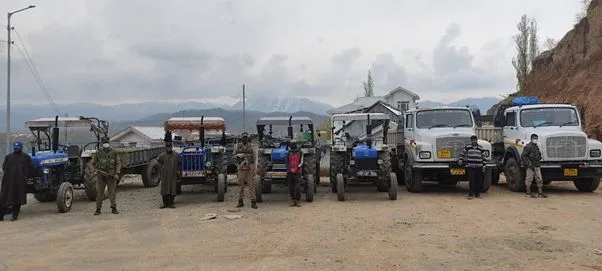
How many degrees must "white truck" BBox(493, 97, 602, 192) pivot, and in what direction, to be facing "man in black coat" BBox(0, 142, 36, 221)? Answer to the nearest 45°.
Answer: approximately 90° to its right

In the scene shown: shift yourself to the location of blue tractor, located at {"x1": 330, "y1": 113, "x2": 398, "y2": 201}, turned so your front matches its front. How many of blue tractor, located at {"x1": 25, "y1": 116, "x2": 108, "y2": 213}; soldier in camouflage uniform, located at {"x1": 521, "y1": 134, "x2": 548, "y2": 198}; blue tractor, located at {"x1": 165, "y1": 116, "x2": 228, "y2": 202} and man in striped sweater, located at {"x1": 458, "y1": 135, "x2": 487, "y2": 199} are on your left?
2

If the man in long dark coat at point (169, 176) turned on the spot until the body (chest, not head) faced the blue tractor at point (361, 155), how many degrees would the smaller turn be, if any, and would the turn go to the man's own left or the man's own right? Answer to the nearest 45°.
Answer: approximately 90° to the man's own left

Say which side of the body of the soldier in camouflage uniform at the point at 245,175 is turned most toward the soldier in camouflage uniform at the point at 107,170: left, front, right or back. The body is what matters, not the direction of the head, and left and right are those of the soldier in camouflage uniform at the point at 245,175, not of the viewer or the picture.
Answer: right

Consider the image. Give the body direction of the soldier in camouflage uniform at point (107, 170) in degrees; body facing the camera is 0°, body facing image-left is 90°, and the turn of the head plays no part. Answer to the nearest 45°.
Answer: approximately 0°

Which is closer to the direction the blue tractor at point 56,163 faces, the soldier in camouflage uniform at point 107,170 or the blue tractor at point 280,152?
the soldier in camouflage uniform

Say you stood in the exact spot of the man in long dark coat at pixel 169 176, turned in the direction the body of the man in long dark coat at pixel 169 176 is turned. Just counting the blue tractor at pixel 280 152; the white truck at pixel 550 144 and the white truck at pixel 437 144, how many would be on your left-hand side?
3

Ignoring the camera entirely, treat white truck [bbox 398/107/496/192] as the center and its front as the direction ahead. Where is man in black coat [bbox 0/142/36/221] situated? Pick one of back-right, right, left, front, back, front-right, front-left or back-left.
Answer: front-right

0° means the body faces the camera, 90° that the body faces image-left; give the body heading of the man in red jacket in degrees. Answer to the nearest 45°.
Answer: approximately 0°
